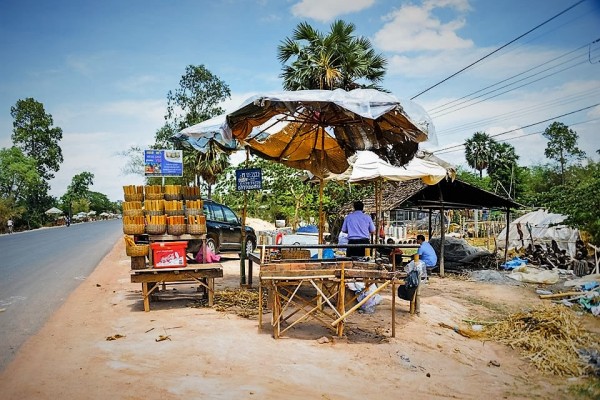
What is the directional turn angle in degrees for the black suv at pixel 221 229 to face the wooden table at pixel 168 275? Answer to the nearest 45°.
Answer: approximately 135° to its right

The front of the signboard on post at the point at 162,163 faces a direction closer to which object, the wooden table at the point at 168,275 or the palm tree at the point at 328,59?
the wooden table

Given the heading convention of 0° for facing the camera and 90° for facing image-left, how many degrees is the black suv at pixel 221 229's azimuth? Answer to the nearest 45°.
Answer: approximately 225°

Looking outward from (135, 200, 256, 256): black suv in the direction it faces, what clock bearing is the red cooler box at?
The red cooler box is roughly at 5 o'clock from the black suv.

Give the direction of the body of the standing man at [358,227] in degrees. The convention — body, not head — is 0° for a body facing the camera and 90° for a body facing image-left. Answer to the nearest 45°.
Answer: approximately 180°

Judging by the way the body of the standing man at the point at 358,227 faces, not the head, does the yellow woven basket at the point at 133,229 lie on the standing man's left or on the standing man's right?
on the standing man's left

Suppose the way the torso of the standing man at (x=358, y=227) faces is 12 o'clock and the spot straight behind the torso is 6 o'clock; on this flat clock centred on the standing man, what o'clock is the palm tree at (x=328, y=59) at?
The palm tree is roughly at 12 o'clock from the standing man.

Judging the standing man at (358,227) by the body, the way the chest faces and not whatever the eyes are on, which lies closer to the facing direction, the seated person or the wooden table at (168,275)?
the seated person

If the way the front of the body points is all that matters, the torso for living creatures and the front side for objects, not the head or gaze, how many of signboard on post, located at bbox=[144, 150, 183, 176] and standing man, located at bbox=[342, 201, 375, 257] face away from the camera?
1

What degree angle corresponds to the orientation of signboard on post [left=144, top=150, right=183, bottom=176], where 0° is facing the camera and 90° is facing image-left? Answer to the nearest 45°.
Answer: approximately 0°
